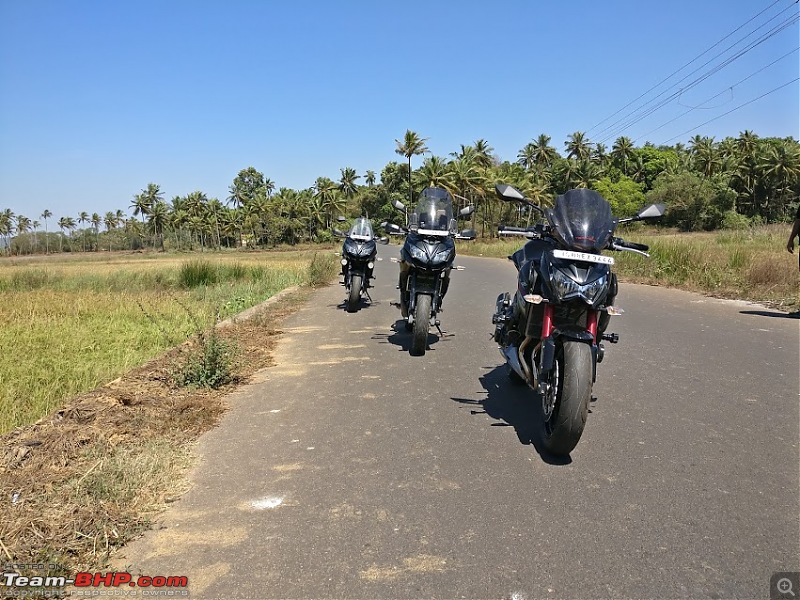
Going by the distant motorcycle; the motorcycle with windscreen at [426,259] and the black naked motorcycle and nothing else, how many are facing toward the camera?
3

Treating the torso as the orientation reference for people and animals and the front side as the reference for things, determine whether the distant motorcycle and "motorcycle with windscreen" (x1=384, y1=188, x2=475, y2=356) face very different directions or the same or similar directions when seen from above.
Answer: same or similar directions

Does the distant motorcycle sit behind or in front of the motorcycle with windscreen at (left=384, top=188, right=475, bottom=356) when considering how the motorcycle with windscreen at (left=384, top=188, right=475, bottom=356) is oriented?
behind

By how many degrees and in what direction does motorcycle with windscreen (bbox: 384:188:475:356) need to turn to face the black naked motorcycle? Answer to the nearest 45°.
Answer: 0° — it already faces it

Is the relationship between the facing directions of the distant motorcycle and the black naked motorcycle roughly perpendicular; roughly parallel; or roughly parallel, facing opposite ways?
roughly parallel

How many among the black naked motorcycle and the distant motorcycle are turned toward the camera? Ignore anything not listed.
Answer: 2

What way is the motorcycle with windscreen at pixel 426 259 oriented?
toward the camera

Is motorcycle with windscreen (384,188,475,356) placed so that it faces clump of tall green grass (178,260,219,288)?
no

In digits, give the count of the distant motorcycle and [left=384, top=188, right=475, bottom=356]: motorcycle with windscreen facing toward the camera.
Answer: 2

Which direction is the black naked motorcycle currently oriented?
toward the camera

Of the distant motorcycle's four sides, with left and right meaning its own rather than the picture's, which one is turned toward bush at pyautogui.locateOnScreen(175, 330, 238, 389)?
front

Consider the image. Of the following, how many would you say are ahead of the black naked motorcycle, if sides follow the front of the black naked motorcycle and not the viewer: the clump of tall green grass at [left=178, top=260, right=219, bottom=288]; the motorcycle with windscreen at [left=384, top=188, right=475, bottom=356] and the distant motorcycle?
0

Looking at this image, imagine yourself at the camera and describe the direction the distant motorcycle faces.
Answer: facing the viewer

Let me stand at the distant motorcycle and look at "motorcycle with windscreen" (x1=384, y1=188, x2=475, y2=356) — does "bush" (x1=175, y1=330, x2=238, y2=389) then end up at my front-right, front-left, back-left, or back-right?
front-right

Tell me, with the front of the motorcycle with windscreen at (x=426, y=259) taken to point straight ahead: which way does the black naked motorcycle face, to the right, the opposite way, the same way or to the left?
the same way

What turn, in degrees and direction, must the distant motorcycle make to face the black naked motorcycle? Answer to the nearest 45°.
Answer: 0° — it already faces it

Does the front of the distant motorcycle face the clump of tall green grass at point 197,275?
no
